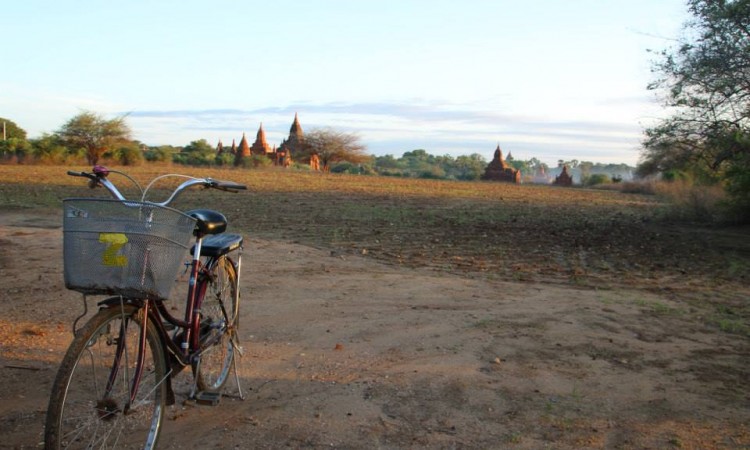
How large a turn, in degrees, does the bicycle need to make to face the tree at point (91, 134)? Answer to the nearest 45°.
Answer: approximately 135° to its right

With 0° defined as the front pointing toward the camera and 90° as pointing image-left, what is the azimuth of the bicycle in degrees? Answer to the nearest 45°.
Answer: approximately 45°

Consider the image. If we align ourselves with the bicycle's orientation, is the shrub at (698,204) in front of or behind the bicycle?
behind
